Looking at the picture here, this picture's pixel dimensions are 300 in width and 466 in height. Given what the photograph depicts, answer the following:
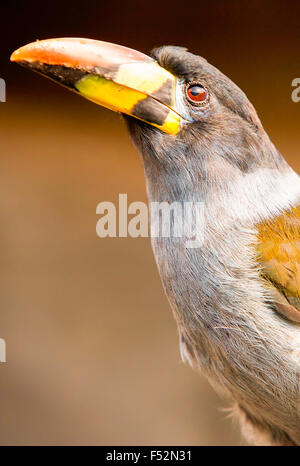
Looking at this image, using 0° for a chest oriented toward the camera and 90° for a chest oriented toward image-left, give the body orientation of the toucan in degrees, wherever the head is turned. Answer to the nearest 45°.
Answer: approximately 90°
